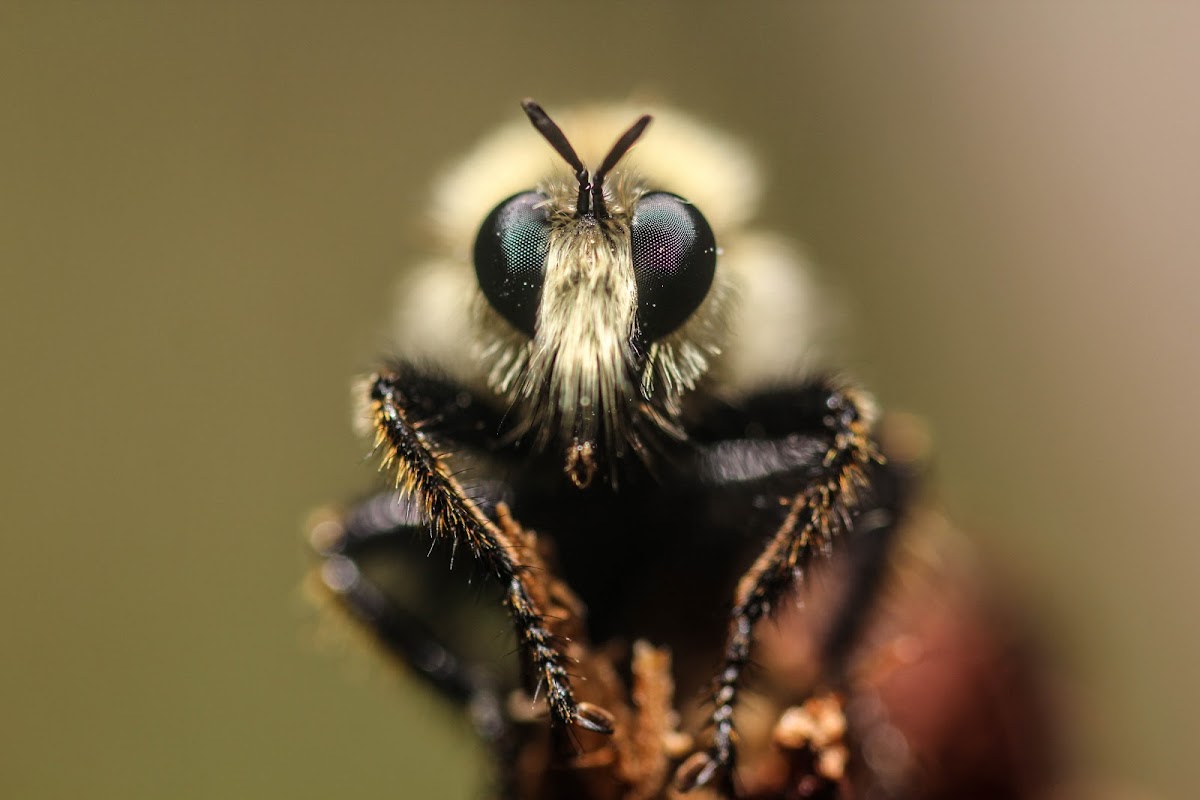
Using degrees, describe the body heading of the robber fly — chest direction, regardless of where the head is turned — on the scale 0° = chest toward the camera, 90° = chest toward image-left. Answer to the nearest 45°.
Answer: approximately 0°
